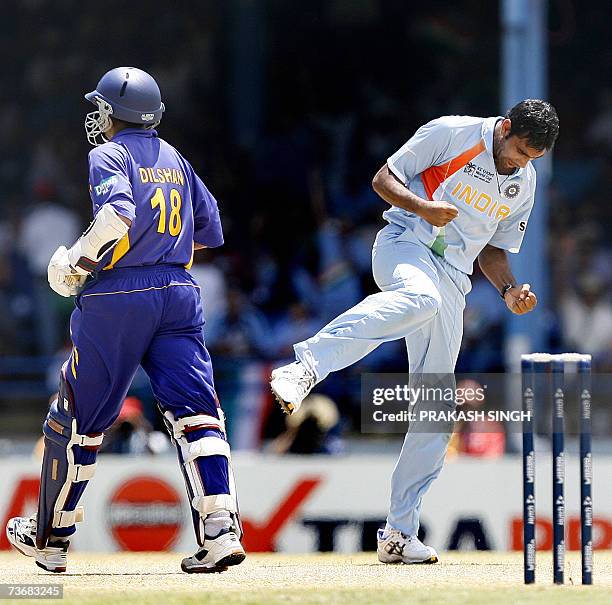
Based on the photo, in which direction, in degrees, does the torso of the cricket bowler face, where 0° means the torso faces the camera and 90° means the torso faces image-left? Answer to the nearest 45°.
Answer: approximately 315°

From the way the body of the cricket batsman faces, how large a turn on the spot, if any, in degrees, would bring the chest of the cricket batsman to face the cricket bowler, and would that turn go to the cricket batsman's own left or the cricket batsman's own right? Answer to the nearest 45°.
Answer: approximately 135° to the cricket batsman's own right

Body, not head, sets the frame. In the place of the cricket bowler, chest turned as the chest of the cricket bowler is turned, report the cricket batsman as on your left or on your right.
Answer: on your right

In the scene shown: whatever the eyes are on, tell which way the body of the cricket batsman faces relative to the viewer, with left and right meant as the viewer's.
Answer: facing away from the viewer and to the left of the viewer

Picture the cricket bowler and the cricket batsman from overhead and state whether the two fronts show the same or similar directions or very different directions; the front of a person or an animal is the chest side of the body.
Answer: very different directions
